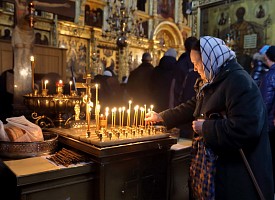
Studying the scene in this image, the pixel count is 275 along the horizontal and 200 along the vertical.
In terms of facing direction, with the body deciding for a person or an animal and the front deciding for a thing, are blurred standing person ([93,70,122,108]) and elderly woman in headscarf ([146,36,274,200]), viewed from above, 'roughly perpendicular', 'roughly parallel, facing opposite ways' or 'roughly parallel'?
roughly perpendicular

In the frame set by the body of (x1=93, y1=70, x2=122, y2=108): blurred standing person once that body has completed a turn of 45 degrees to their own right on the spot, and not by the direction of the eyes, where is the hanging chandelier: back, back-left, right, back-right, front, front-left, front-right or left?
front-left

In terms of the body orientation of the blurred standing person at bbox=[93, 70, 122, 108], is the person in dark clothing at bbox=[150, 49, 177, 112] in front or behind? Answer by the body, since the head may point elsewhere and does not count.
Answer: behind

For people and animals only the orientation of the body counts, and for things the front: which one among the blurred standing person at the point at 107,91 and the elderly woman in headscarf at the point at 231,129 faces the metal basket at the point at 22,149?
the elderly woman in headscarf

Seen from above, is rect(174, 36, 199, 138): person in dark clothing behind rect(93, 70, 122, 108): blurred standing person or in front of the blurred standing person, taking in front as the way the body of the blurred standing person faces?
behind

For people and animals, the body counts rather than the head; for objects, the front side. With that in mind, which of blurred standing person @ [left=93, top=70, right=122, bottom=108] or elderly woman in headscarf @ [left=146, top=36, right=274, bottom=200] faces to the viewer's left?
the elderly woman in headscarf

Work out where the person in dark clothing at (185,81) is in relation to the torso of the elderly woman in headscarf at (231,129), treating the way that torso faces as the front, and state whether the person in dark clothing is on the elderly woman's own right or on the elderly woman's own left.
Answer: on the elderly woman's own right

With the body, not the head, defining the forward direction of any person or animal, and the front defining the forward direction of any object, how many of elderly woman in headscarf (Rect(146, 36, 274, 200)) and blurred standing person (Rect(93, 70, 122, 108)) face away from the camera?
1

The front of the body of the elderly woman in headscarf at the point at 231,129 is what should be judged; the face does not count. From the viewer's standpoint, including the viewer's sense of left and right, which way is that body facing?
facing to the left of the viewer

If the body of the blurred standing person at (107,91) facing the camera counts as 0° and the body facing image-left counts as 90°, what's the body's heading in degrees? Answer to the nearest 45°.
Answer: approximately 180°

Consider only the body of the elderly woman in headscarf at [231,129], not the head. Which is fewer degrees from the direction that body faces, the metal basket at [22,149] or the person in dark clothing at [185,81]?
the metal basket

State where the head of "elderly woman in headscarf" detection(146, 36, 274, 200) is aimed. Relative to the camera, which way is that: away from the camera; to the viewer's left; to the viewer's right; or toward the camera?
to the viewer's left

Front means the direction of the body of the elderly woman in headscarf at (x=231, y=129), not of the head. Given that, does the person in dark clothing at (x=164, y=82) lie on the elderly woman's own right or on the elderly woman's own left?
on the elderly woman's own right

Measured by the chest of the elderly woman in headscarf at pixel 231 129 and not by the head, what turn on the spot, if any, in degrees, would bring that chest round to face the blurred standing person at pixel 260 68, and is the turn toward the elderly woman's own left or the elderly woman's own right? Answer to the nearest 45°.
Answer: approximately 90° to the elderly woman's own right
